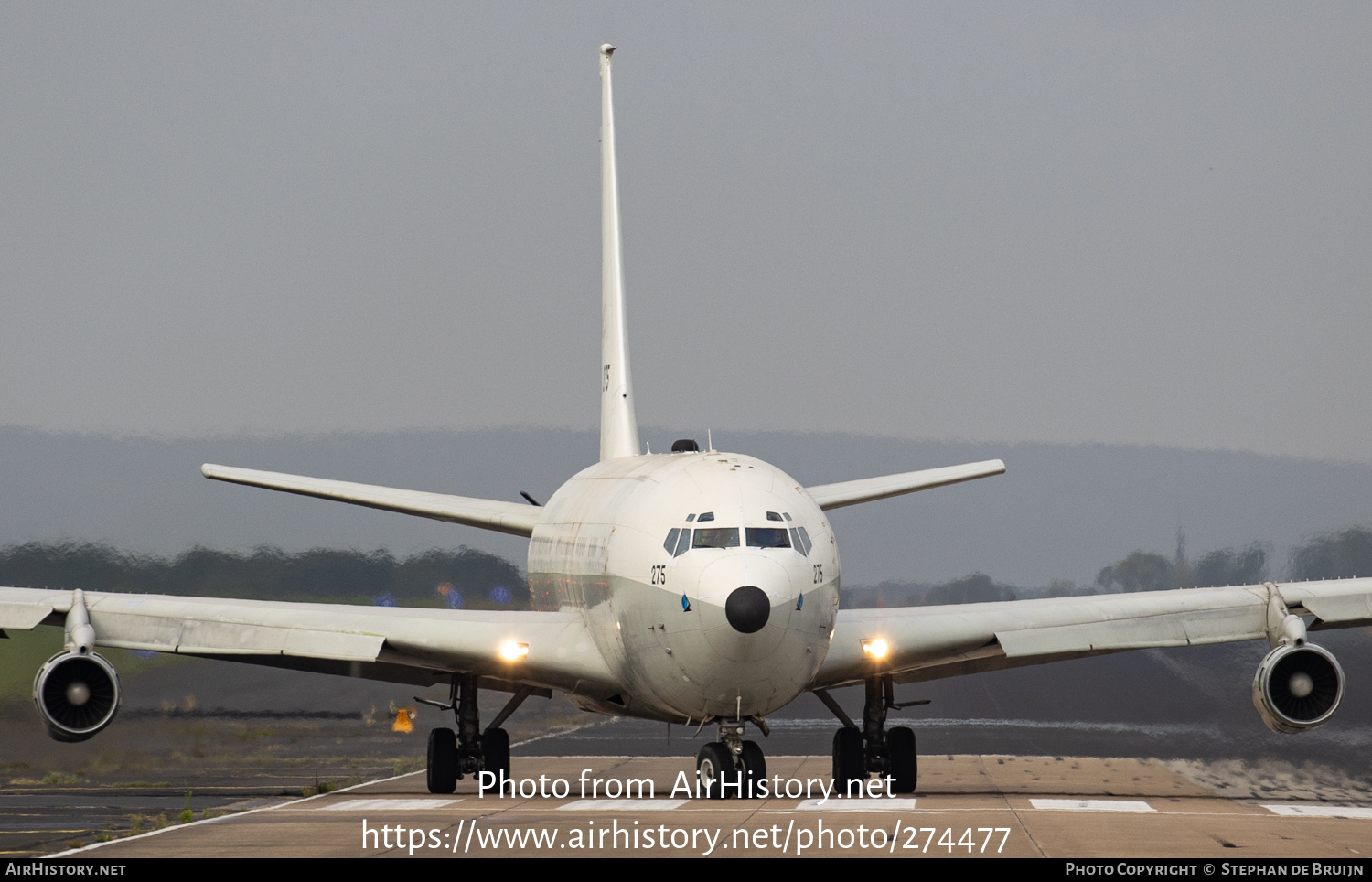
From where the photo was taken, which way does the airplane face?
toward the camera
